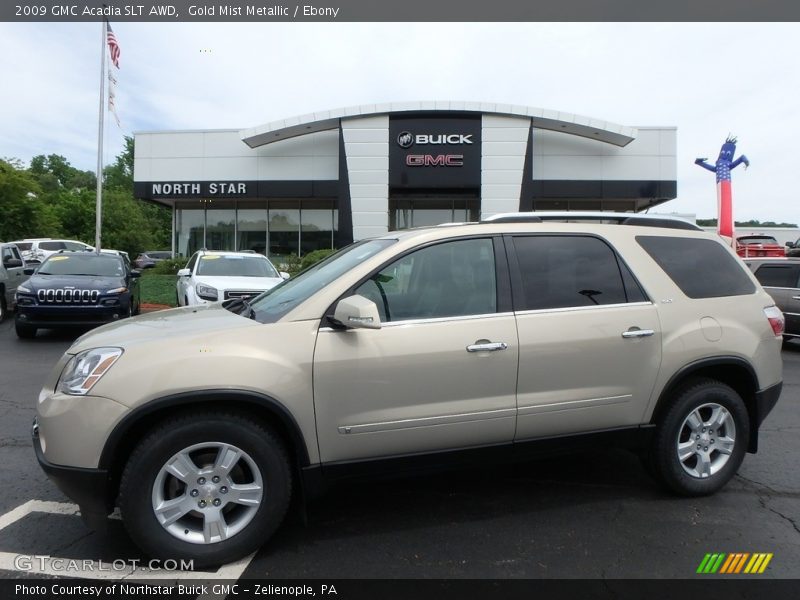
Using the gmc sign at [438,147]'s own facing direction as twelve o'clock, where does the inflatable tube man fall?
The inflatable tube man is roughly at 9 o'clock from the gmc sign.

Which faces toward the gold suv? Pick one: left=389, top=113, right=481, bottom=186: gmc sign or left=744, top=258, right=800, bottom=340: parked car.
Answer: the gmc sign

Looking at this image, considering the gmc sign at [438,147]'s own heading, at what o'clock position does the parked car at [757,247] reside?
The parked car is roughly at 9 o'clock from the gmc sign.

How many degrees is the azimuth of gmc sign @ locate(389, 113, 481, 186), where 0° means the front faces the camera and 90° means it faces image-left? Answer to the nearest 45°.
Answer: approximately 0°

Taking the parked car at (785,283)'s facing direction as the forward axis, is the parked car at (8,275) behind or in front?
behind

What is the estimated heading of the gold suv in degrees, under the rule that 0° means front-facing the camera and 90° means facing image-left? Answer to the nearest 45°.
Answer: approximately 45°

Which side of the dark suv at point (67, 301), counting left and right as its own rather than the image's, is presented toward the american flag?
back

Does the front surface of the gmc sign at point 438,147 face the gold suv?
yes

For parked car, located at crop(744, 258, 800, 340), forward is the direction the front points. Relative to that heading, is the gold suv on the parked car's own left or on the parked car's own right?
on the parked car's own right
